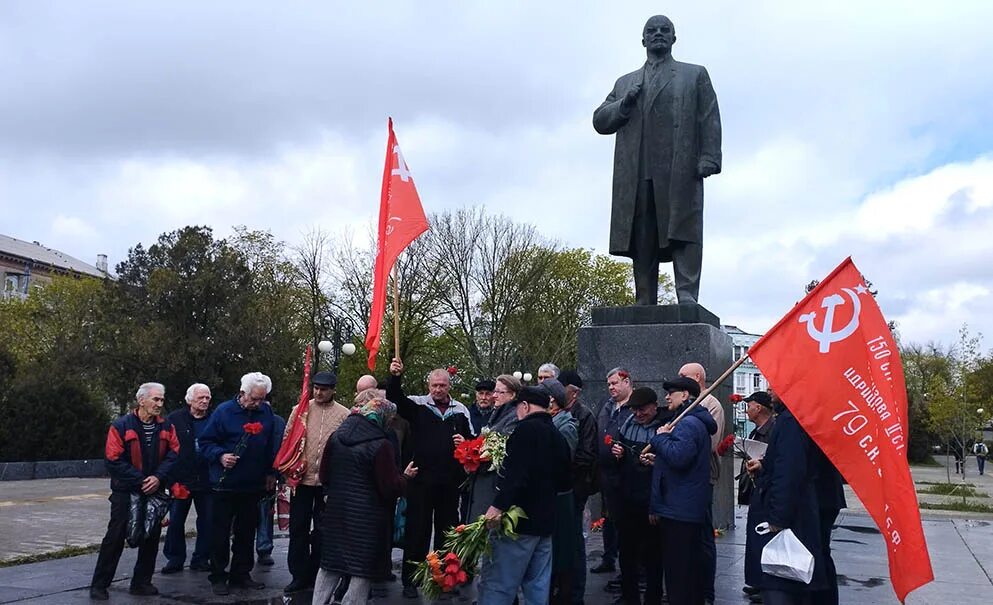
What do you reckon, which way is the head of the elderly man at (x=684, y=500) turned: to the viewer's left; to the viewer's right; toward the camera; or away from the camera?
to the viewer's left

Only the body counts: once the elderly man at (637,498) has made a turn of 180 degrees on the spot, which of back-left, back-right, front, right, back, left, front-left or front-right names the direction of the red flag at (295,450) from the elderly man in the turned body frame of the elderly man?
back-left

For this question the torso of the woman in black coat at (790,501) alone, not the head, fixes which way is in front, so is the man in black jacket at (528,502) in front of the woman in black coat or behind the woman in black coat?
in front

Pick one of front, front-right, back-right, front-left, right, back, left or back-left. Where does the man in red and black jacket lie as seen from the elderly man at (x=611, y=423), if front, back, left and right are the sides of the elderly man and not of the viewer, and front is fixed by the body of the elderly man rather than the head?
front-right

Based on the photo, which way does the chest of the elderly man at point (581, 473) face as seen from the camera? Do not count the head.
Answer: to the viewer's left

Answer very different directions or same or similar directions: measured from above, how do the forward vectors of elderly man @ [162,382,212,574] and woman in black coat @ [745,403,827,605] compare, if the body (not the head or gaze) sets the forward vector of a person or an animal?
very different directions

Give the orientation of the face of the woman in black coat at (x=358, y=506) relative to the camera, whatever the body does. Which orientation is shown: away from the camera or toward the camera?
away from the camera

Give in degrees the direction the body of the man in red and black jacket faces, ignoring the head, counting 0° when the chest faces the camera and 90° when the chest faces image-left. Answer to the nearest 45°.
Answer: approximately 315°
